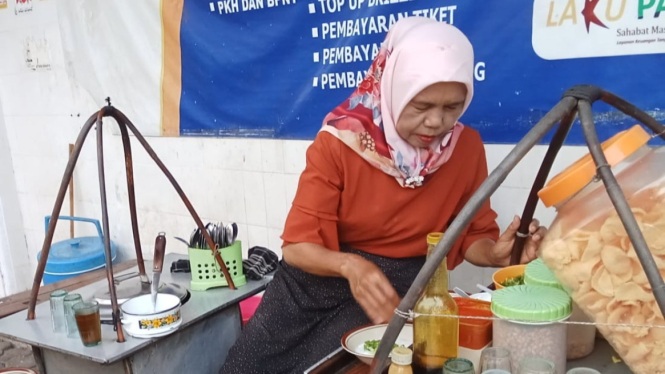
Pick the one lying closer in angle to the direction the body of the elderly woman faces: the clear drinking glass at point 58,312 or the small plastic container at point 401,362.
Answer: the small plastic container

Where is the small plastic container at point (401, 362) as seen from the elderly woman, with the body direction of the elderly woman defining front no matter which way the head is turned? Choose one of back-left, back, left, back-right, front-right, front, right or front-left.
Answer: front-right

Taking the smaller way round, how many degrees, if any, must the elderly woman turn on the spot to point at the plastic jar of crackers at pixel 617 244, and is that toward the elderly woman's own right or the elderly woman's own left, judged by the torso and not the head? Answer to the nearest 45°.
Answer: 0° — they already face it

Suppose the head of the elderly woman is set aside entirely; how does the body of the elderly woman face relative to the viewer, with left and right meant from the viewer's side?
facing the viewer and to the right of the viewer

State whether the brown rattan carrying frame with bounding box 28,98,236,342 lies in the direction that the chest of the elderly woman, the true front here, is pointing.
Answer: no

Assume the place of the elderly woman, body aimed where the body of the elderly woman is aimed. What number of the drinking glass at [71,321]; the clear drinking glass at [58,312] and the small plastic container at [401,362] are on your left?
0

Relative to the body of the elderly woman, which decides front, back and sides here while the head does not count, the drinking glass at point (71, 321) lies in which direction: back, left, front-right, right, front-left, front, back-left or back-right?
back-right

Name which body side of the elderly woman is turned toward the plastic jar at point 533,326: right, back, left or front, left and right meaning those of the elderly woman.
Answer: front

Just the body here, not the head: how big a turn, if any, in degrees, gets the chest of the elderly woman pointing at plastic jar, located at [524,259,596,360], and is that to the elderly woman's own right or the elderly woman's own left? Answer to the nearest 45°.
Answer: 0° — they already face it

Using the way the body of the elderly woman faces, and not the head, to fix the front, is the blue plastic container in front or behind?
behind

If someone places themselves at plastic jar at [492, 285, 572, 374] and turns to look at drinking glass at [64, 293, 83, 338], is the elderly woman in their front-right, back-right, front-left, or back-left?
front-right

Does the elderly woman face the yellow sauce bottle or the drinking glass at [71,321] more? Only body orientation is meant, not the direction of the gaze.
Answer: the yellow sauce bottle
